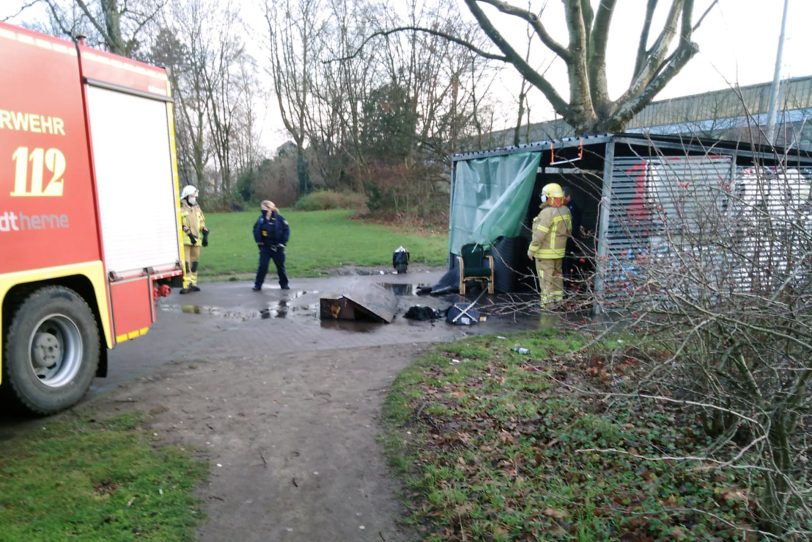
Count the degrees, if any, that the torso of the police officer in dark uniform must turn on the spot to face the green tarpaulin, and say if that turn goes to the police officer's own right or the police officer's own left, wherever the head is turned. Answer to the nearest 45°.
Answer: approximately 90° to the police officer's own left

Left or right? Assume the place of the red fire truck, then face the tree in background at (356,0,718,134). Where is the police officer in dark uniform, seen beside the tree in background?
left

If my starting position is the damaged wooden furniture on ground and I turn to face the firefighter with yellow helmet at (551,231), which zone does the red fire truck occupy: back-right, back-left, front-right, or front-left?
back-right

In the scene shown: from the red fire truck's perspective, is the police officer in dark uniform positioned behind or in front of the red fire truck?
behind

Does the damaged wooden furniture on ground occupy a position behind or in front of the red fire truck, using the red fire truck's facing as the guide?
behind

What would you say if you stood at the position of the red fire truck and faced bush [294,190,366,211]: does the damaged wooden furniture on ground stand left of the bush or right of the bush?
right

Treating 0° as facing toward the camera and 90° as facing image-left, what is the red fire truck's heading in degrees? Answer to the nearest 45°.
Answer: approximately 45°

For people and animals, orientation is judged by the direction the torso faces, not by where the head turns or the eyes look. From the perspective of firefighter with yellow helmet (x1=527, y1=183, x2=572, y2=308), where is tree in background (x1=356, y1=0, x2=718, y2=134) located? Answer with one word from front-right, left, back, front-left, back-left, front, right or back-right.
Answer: front-right

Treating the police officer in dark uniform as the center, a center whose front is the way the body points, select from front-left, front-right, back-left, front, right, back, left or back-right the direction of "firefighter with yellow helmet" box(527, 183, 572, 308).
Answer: front-left
